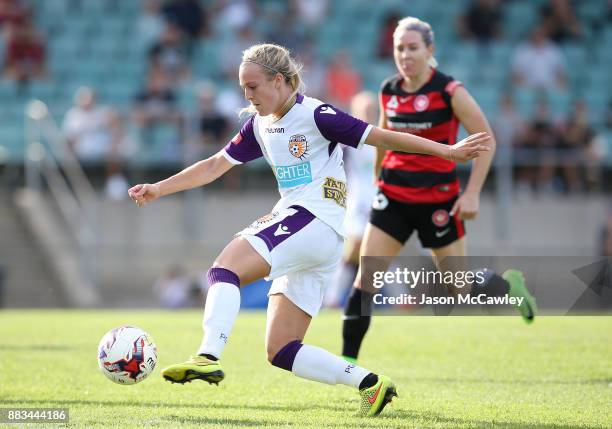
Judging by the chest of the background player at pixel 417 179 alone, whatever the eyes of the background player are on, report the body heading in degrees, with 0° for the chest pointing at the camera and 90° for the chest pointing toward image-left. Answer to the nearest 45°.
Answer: approximately 45°

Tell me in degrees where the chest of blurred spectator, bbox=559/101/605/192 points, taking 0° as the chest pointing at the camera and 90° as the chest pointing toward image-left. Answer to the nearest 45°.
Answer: approximately 0°

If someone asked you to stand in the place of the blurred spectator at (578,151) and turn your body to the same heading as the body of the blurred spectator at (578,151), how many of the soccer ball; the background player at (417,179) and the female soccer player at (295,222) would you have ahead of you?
3

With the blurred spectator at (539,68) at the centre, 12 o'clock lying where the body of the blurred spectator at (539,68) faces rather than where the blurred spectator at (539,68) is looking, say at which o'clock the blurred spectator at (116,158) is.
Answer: the blurred spectator at (116,158) is roughly at 2 o'clock from the blurred spectator at (539,68).

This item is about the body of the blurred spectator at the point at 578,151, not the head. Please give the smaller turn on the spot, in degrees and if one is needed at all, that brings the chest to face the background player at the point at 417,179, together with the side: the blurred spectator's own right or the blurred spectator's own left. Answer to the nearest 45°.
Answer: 0° — they already face them

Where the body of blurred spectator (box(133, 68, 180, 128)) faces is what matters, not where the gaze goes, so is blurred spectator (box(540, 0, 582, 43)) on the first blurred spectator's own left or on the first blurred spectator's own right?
on the first blurred spectator's own left

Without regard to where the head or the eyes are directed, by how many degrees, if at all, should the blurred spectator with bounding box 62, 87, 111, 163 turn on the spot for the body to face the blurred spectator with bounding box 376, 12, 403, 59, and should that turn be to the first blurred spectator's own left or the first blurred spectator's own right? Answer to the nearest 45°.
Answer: approximately 90° to the first blurred spectator's own left

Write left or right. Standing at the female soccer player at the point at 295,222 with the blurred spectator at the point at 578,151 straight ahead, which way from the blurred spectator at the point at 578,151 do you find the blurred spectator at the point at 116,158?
left
